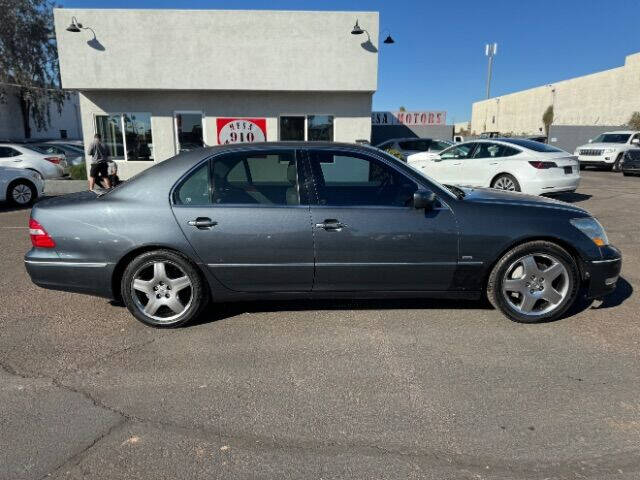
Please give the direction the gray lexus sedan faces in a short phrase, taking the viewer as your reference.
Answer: facing to the right of the viewer

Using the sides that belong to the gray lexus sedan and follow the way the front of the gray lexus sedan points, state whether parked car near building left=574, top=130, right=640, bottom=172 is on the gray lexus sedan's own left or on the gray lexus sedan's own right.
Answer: on the gray lexus sedan's own left

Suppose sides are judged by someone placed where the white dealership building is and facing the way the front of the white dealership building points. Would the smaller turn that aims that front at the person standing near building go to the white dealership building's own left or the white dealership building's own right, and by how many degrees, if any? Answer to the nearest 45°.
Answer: approximately 45° to the white dealership building's own right

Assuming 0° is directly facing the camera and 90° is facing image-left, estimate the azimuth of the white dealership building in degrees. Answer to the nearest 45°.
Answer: approximately 0°

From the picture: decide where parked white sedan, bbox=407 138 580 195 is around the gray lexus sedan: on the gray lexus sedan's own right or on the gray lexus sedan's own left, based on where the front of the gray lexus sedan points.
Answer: on the gray lexus sedan's own left

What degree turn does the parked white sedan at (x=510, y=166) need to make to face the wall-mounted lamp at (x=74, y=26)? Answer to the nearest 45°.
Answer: approximately 45° to its left

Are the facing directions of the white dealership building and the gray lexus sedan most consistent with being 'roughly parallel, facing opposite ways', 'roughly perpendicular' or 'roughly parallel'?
roughly perpendicular

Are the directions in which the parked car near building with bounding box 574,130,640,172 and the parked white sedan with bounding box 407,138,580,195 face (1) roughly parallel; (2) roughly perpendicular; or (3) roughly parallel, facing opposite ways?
roughly perpendicular

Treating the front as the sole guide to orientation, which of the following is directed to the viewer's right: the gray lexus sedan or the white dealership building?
the gray lexus sedan
